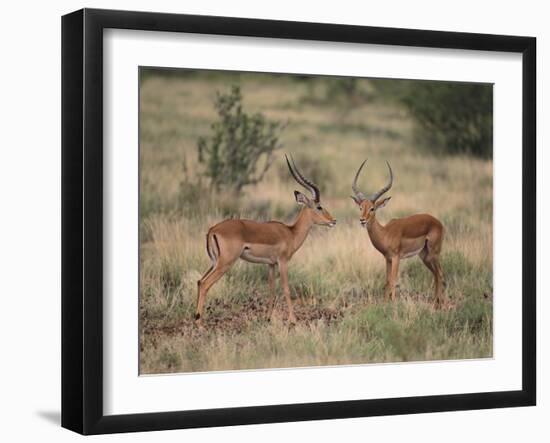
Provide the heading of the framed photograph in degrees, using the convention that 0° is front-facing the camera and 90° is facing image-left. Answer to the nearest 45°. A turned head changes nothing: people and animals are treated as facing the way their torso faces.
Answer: approximately 315°
